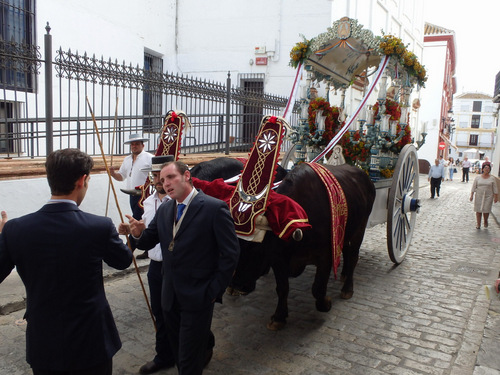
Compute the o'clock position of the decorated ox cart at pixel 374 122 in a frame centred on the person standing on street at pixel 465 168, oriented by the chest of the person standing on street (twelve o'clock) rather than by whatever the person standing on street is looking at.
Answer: The decorated ox cart is roughly at 12 o'clock from the person standing on street.

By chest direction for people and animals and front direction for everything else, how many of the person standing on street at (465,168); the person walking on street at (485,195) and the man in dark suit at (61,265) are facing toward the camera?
2

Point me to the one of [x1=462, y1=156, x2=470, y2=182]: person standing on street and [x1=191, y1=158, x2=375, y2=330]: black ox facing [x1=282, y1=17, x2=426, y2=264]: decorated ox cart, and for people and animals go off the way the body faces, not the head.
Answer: the person standing on street

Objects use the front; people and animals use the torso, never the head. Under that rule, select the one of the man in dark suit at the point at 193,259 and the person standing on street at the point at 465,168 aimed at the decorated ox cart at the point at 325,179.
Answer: the person standing on street

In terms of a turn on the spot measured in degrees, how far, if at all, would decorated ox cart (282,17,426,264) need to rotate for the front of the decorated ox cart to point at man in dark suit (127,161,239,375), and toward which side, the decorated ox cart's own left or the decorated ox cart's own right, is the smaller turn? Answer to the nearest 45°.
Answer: approximately 45° to the decorated ox cart's own left

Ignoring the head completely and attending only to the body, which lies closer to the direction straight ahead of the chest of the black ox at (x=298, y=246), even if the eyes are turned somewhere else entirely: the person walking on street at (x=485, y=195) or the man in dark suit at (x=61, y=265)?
the man in dark suit

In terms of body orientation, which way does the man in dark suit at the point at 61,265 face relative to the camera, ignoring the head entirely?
away from the camera
